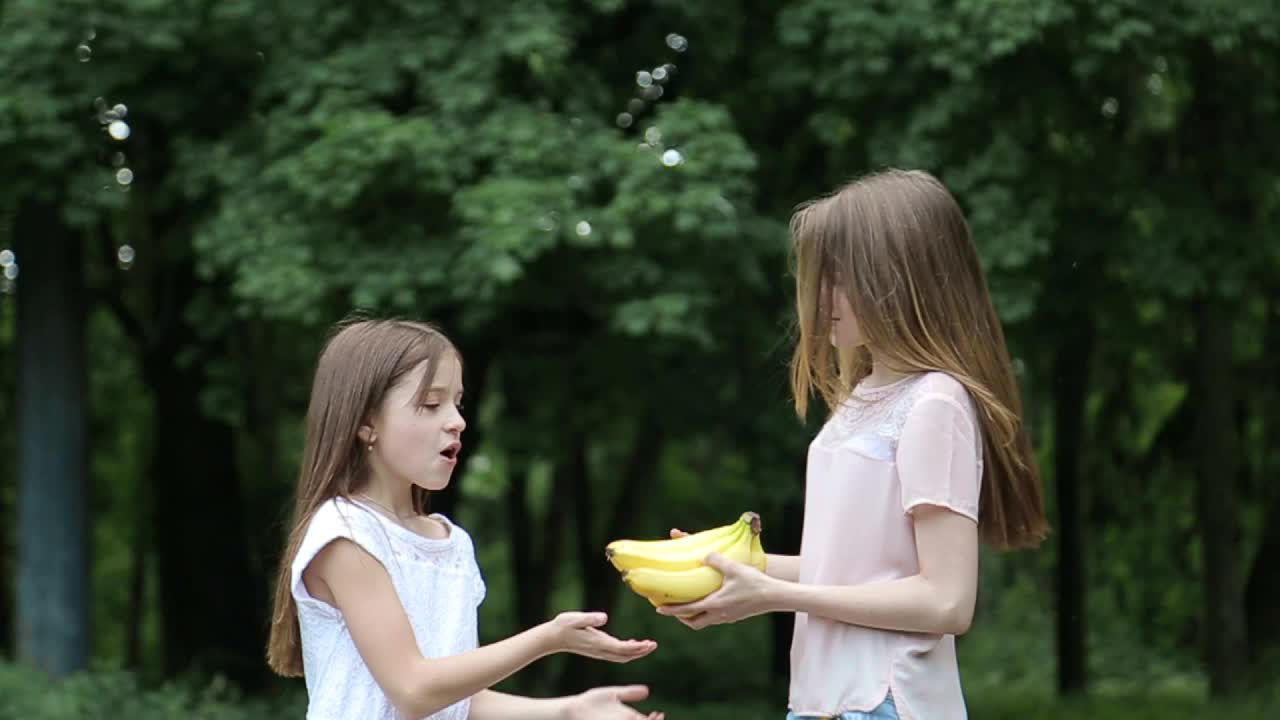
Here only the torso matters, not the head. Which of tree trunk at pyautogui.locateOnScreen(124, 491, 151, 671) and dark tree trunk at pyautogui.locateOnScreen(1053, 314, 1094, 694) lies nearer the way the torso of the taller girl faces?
the tree trunk

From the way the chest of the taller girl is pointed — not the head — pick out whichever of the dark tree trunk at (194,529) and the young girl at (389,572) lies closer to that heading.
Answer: the young girl

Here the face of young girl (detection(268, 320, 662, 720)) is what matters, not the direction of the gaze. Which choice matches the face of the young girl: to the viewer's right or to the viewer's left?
to the viewer's right

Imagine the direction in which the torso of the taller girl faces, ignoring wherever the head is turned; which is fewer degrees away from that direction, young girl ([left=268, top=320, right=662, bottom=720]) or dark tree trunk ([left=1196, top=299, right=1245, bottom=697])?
the young girl

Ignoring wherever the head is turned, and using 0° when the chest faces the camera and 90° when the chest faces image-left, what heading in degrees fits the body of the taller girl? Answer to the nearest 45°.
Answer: approximately 90°

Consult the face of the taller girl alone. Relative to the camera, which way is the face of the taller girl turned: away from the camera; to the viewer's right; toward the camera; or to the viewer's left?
to the viewer's left

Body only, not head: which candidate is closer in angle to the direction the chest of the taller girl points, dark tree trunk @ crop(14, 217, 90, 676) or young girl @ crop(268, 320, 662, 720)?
the young girl

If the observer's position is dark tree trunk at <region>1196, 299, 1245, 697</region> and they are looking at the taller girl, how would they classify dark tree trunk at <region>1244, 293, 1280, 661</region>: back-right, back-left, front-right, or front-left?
back-left

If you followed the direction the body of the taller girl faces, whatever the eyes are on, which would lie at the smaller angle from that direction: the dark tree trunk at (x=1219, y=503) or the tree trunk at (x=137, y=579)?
the tree trunk

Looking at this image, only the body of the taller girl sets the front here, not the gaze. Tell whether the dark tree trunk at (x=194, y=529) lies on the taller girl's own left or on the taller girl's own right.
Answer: on the taller girl's own right

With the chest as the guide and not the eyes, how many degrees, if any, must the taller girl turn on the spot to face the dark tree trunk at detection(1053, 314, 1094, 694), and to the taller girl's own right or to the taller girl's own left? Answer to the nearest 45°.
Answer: approximately 90° to the taller girl's own right

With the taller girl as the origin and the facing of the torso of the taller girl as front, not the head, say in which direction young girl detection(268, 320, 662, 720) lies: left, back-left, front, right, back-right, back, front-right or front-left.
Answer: front

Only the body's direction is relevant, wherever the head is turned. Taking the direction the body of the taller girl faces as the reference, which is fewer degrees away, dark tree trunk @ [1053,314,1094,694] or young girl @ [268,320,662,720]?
the young girl

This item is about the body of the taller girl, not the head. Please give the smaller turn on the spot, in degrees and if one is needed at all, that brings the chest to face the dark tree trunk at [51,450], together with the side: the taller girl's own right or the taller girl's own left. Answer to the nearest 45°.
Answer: approximately 45° to the taller girl's own right
